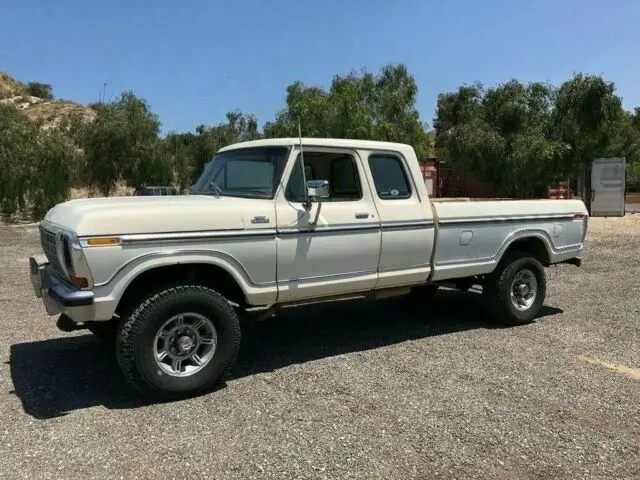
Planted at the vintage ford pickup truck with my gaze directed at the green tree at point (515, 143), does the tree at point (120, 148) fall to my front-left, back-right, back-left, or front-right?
front-left

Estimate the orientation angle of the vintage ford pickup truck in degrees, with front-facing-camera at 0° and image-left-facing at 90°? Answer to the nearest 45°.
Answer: approximately 45°

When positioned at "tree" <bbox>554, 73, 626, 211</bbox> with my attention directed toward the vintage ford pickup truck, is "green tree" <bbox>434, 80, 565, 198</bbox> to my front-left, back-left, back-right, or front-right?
front-right

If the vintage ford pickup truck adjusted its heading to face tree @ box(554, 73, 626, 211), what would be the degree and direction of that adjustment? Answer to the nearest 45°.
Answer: approximately 180°

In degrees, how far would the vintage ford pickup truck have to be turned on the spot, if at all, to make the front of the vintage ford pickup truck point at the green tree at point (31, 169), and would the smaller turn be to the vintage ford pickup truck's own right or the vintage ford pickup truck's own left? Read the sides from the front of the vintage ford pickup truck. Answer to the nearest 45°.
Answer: approximately 90° to the vintage ford pickup truck's own right
